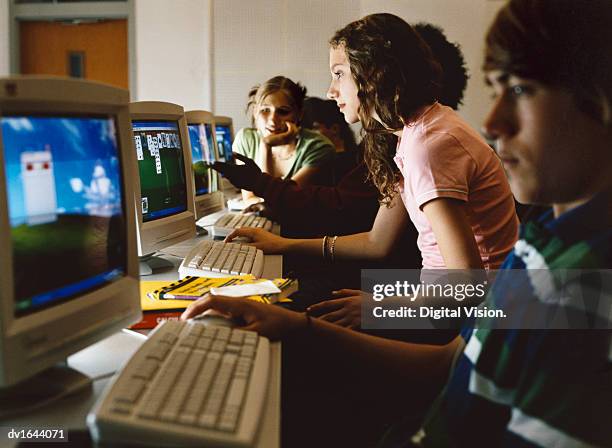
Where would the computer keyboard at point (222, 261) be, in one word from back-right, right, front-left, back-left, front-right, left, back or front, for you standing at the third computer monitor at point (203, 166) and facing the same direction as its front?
front-right

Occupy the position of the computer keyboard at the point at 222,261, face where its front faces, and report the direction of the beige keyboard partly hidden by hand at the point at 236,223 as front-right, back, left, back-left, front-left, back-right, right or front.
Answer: left

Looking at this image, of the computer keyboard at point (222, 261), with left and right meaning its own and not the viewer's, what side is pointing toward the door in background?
left

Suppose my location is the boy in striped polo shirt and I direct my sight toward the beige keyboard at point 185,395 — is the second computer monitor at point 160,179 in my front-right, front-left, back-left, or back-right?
front-right

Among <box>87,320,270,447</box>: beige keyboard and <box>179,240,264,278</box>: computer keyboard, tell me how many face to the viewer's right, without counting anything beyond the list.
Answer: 2

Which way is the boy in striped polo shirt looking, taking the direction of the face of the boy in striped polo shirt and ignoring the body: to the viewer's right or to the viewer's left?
to the viewer's left

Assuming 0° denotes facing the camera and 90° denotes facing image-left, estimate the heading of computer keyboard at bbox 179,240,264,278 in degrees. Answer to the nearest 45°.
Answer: approximately 270°

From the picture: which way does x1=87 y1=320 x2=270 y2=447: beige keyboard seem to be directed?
to the viewer's right

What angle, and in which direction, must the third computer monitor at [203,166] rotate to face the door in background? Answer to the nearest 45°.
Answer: approximately 135° to its left

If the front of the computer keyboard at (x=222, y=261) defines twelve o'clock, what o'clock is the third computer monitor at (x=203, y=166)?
The third computer monitor is roughly at 9 o'clock from the computer keyboard.

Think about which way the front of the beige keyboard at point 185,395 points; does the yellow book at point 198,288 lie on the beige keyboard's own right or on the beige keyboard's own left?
on the beige keyboard's own left
